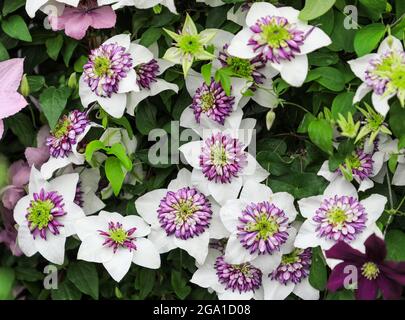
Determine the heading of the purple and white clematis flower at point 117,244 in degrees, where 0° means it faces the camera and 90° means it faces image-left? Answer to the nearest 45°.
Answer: approximately 0°

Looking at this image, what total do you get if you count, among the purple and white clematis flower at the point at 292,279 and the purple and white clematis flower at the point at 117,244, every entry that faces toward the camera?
2

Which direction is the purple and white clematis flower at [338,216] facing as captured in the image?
toward the camera

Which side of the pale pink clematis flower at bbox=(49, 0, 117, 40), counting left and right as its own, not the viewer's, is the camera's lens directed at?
front

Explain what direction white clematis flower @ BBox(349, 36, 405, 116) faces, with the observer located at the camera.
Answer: facing the viewer
